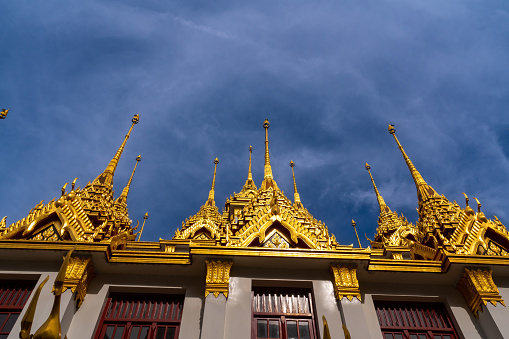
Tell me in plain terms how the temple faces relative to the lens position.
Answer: facing the viewer
